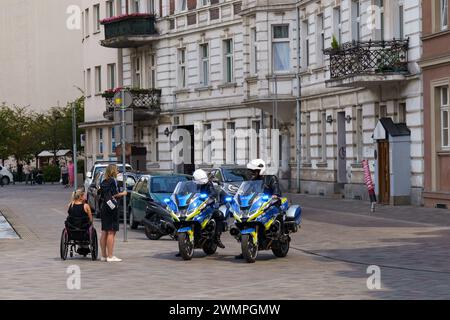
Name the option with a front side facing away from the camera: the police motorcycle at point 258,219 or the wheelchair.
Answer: the wheelchair

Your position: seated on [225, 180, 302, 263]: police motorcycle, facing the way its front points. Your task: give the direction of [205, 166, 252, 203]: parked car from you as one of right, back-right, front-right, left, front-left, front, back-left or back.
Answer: back-right

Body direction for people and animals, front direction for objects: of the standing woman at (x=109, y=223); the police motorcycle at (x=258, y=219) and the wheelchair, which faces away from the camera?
the wheelchair

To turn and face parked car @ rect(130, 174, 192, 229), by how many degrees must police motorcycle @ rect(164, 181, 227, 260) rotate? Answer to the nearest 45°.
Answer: approximately 135° to its right

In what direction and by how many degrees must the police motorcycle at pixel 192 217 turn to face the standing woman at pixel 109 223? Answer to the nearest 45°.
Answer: approximately 45° to its right

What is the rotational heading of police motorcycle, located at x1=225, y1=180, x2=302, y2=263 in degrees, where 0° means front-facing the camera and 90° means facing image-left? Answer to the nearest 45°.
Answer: approximately 45°

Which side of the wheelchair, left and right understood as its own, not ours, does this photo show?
back
